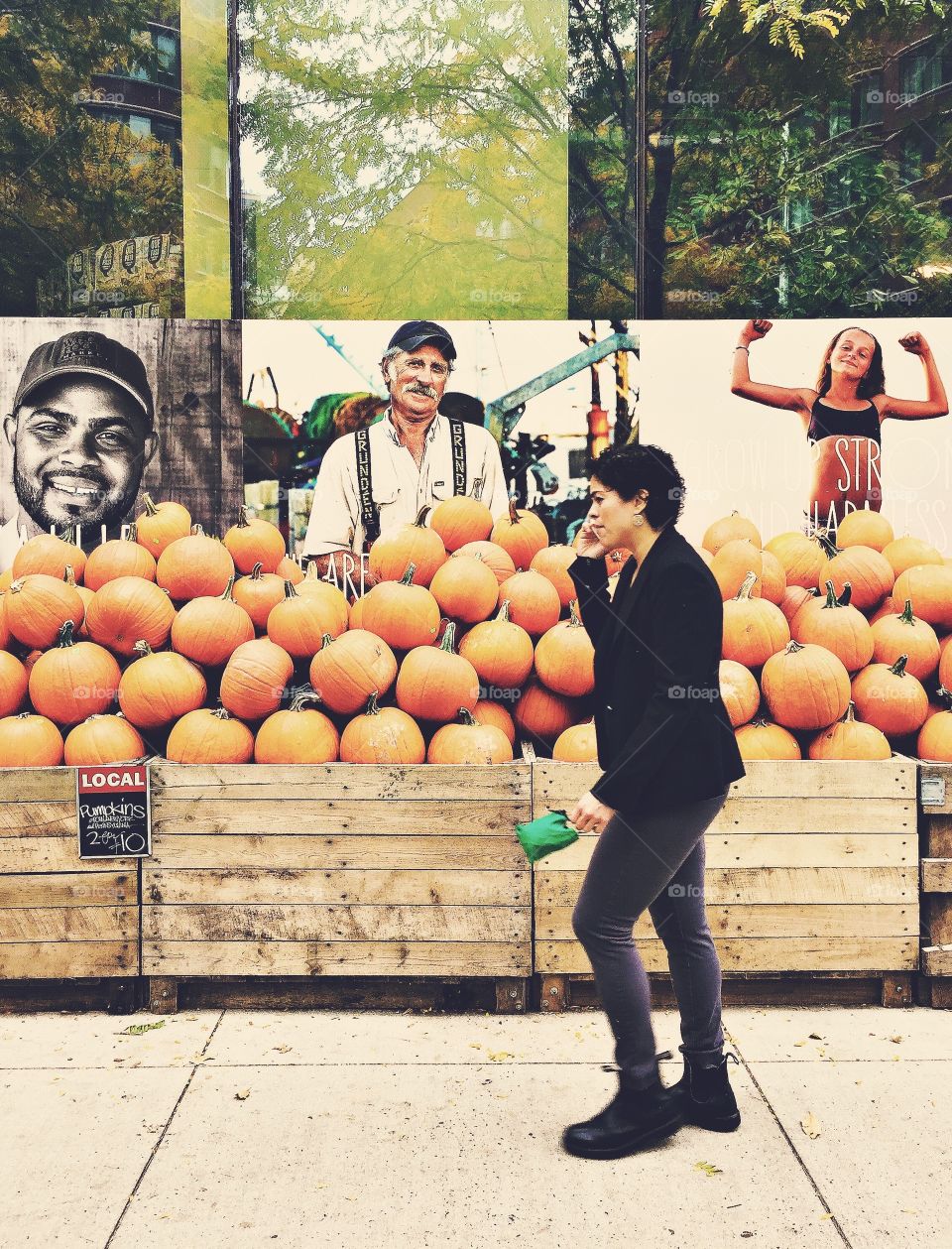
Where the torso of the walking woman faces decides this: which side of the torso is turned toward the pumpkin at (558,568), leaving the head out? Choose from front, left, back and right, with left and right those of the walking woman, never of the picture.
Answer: right

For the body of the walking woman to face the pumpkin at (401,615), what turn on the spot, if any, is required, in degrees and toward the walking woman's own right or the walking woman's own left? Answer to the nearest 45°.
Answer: approximately 45° to the walking woman's own right

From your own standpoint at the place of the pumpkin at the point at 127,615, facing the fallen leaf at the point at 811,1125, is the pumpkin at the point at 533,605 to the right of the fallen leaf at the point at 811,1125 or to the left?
left

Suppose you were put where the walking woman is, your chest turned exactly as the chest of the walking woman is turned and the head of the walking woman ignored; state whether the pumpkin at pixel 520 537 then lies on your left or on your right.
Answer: on your right

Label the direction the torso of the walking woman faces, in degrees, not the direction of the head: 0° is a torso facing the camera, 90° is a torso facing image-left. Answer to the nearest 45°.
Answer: approximately 90°

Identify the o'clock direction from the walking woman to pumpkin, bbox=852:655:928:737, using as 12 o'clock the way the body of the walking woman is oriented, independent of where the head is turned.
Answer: The pumpkin is roughly at 4 o'clock from the walking woman.

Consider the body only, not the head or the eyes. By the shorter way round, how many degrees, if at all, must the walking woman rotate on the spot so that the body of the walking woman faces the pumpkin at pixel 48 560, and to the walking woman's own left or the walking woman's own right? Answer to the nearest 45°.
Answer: approximately 45° to the walking woman's own right

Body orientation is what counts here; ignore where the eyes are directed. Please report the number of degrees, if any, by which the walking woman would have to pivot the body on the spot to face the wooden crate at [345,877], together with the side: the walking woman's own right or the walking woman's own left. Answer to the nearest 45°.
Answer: approximately 45° to the walking woman's own right

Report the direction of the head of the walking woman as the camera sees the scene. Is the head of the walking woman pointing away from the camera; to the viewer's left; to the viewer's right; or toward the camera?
to the viewer's left

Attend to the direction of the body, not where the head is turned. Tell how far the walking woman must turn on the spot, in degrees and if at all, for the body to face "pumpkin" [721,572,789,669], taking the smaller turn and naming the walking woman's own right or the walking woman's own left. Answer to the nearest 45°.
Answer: approximately 90° to the walking woman's own right

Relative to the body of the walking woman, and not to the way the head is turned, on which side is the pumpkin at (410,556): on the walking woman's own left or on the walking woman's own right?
on the walking woman's own right
